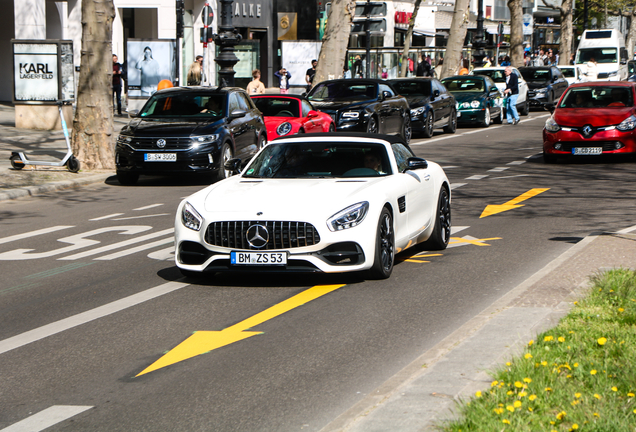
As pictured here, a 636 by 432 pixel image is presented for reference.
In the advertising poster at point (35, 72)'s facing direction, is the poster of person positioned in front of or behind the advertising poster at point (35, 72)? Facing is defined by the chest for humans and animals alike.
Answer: behind

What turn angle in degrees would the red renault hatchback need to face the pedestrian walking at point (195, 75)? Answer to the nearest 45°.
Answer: approximately 135° to its right

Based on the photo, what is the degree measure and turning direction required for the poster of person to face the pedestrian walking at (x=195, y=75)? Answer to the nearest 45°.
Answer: approximately 90° to its left

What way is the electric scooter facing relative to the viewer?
to the viewer's right

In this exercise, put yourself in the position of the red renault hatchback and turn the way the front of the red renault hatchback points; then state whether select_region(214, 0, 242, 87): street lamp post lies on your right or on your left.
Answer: on your right

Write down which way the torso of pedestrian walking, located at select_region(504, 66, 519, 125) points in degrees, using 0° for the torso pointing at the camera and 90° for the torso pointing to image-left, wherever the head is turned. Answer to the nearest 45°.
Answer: approximately 90°

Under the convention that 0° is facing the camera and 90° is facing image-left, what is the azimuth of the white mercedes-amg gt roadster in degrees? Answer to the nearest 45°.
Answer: approximately 45°

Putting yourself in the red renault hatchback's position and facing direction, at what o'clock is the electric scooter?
The electric scooter is roughly at 2 o'clock from the red renault hatchback.
